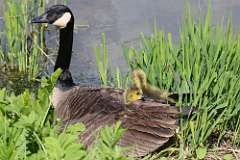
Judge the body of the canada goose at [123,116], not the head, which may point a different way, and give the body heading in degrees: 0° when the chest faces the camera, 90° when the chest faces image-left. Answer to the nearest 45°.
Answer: approximately 90°
